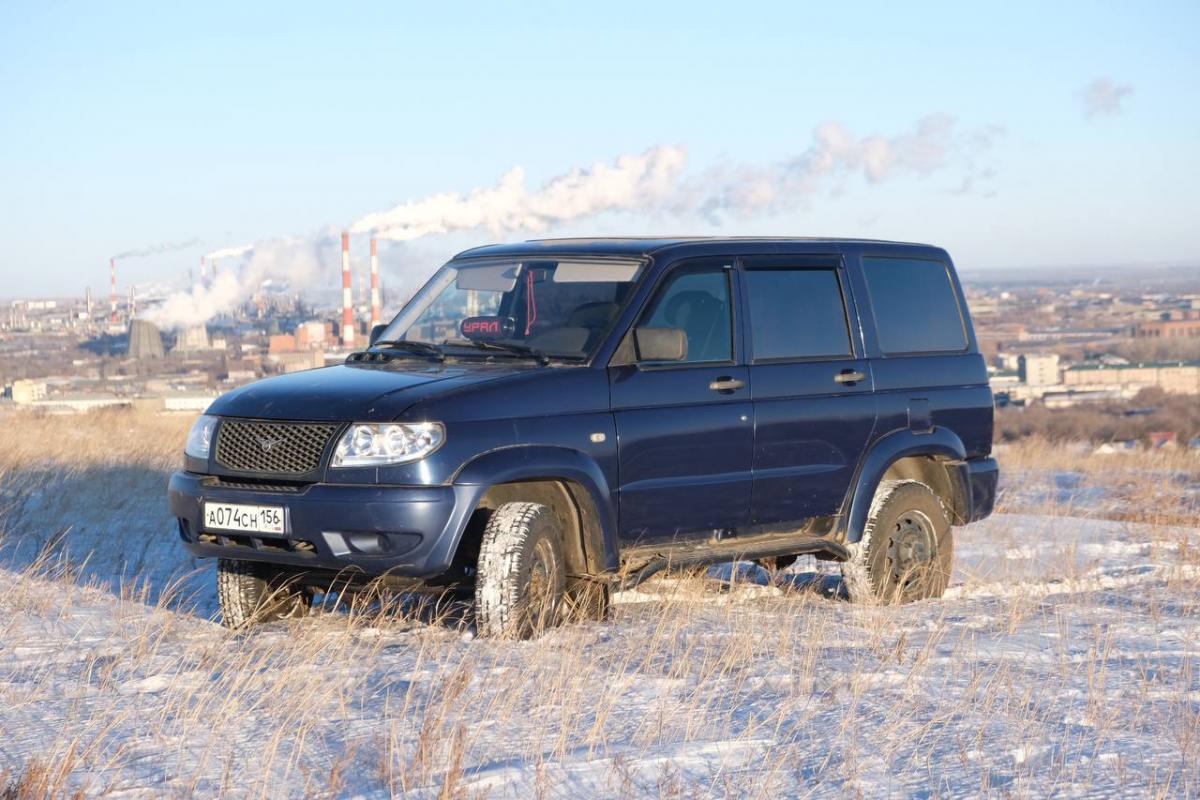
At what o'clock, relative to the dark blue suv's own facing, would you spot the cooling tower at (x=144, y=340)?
The cooling tower is roughly at 4 o'clock from the dark blue suv.

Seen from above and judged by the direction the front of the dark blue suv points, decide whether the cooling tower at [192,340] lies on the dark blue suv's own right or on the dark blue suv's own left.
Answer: on the dark blue suv's own right

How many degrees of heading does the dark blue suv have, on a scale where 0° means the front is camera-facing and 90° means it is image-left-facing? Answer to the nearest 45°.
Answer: approximately 45°
